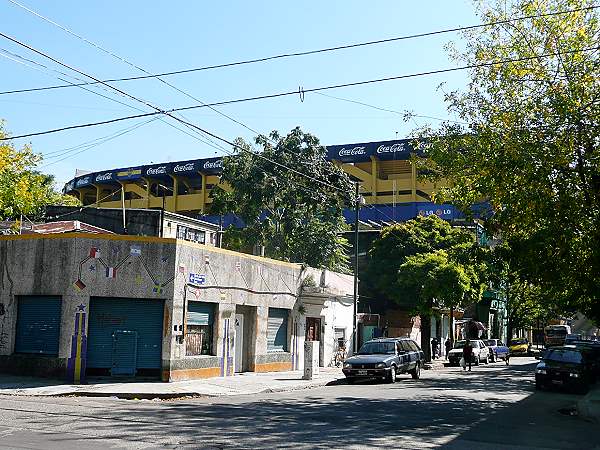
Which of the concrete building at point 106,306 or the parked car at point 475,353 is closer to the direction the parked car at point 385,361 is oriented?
the concrete building

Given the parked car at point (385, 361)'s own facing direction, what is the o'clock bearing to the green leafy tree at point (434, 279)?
The green leafy tree is roughly at 5 o'clock from the parked car.

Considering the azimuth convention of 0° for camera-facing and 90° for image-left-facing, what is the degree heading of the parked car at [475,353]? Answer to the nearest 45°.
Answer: approximately 45°

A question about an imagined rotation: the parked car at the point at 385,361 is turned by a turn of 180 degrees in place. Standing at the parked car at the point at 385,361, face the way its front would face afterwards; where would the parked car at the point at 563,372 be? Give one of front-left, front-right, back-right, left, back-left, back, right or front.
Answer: front-right

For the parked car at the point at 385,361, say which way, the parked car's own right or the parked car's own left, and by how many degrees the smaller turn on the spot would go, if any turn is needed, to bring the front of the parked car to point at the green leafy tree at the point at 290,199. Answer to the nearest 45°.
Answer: approximately 135° to the parked car's own right

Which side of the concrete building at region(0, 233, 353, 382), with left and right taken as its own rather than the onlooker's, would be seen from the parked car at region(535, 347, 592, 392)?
left

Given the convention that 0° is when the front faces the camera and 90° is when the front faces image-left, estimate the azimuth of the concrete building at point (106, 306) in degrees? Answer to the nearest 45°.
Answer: approximately 0°

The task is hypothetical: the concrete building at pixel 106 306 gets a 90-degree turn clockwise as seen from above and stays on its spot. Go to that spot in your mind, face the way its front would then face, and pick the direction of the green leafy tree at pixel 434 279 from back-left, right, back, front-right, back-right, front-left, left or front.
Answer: back-right

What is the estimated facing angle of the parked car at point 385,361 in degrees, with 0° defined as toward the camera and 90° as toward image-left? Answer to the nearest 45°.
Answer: approximately 45°

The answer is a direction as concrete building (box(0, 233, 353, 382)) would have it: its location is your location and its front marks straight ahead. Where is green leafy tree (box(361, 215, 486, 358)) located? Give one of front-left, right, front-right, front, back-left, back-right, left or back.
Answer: back-left
